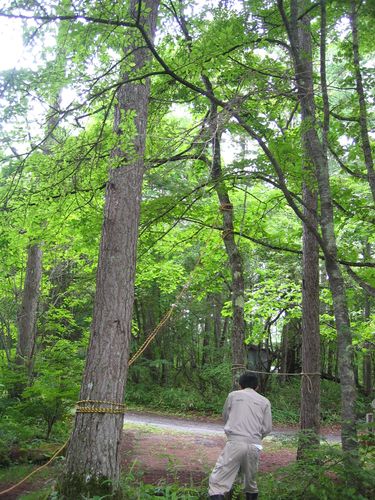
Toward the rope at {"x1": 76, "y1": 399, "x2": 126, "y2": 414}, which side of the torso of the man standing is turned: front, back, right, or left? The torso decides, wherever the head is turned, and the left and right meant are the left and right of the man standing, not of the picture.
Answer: left

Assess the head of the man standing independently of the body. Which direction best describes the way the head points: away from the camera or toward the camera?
away from the camera

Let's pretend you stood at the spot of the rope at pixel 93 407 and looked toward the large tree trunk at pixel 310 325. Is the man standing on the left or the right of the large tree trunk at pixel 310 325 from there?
right

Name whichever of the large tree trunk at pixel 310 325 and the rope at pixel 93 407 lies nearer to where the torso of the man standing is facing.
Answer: the large tree trunk

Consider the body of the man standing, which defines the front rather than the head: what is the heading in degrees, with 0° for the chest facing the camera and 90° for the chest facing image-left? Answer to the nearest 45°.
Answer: approximately 180°
